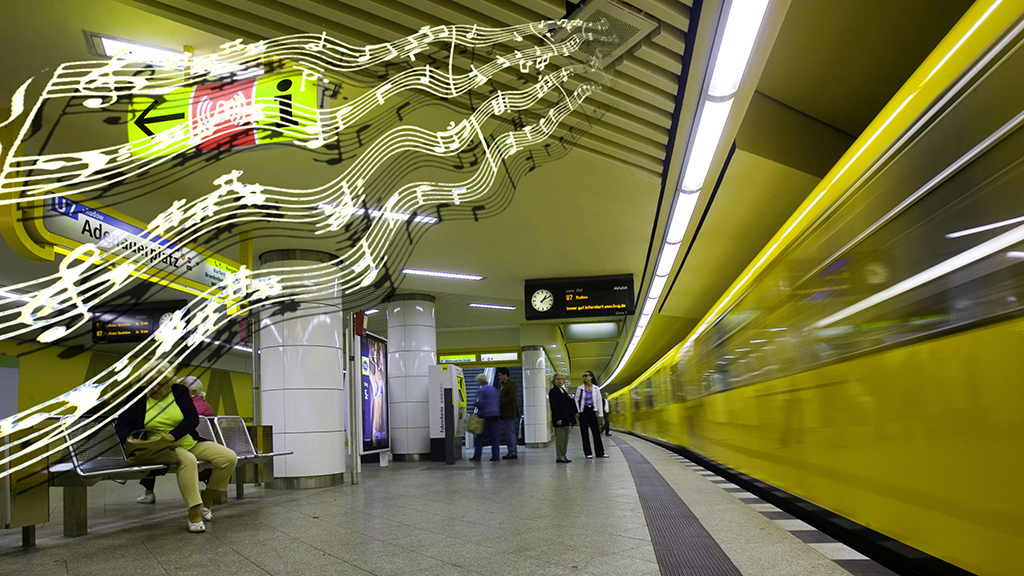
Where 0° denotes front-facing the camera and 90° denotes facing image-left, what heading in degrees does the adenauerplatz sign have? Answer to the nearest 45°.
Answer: approximately 315°

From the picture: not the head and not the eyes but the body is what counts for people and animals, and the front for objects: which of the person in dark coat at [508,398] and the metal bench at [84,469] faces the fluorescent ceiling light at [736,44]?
the metal bench

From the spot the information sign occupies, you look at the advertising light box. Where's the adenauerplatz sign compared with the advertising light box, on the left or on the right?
left

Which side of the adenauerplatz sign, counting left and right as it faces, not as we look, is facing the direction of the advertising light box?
left

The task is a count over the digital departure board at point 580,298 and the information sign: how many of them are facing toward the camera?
2

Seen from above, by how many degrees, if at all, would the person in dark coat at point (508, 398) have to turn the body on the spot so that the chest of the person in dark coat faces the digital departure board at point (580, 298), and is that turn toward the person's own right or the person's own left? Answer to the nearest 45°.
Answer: approximately 135° to the person's own left

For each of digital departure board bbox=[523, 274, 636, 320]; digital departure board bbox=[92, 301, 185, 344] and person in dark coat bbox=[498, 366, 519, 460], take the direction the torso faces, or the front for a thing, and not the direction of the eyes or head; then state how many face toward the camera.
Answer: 2
